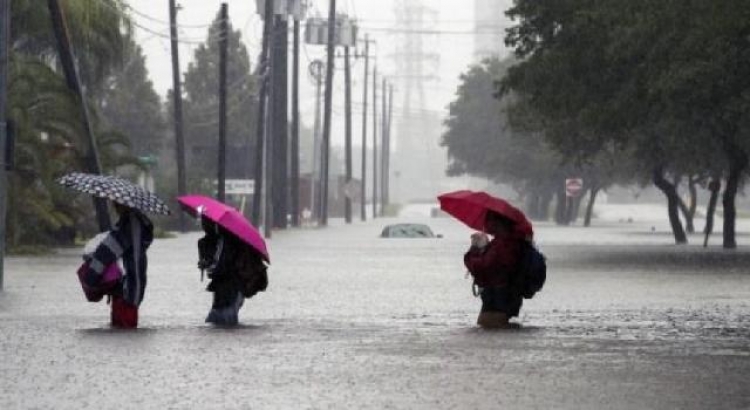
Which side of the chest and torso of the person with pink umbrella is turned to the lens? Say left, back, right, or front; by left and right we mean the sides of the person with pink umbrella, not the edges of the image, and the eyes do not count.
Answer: left

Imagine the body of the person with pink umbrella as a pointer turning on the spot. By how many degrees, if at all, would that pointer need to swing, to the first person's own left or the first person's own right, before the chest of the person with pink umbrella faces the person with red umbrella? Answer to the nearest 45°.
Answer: approximately 180°

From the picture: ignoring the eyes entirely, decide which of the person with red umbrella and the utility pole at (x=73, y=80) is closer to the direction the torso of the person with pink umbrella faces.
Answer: the utility pole

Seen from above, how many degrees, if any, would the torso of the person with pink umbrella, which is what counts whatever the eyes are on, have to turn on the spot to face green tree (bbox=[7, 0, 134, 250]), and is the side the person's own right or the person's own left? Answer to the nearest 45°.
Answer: approximately 90° to the person's own right

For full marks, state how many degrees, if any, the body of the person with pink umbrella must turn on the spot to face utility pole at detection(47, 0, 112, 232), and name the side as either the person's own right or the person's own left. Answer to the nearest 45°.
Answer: approximately 90° to the person's own right
